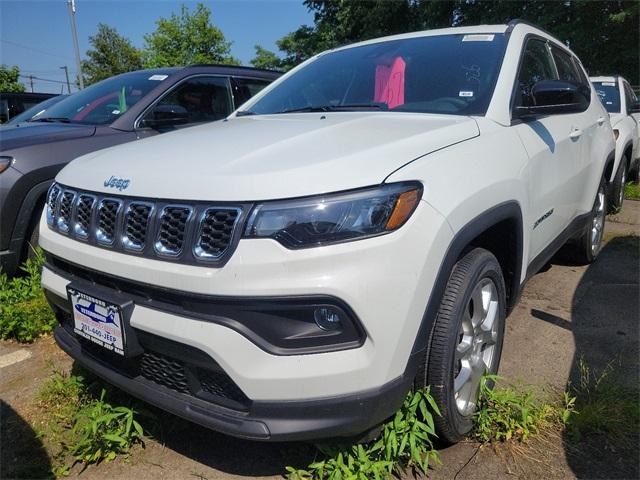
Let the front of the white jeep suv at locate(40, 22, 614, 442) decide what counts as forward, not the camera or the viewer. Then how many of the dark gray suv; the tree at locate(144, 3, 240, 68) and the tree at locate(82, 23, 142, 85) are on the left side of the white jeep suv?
0

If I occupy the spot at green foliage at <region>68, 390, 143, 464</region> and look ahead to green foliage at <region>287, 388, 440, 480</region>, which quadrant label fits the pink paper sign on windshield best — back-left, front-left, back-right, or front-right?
front-left

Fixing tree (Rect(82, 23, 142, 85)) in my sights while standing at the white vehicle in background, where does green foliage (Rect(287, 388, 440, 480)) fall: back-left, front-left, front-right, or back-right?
back-left

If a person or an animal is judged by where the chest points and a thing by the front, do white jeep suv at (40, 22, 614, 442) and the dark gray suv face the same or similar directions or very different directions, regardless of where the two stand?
same or similar directions

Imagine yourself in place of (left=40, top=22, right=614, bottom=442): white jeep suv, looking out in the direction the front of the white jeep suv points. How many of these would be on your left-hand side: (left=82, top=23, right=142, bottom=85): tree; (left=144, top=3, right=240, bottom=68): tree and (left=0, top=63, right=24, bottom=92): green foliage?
0

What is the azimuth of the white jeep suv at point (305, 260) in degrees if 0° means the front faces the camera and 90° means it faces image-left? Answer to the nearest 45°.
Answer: approximately 45°

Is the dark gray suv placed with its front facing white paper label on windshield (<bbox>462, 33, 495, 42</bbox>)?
no

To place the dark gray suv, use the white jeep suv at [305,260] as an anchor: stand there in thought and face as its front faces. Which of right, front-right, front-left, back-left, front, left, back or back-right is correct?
right

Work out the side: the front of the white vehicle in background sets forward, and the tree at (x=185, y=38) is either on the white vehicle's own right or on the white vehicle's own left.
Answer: on the white vehicle's own right

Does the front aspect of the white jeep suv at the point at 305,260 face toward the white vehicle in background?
no

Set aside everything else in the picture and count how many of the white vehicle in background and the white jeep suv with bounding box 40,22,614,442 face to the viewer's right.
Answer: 0

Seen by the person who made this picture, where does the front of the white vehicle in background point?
facing the viewer and to the left of the viewer

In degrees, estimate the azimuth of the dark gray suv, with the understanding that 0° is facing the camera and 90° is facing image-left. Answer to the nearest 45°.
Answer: approximately 45°

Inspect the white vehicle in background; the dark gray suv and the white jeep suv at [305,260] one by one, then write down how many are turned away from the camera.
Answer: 0

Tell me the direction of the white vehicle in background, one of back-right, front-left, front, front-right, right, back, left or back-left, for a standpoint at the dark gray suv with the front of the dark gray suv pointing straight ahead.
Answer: back-left

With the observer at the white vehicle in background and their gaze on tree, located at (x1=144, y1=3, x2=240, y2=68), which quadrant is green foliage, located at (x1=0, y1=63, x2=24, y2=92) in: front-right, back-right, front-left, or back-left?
front-left

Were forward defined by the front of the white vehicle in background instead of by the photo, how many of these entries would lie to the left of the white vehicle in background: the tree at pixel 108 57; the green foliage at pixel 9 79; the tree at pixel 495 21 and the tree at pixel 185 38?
0

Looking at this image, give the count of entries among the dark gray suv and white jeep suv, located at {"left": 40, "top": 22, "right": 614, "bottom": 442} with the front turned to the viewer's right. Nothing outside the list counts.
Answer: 0
